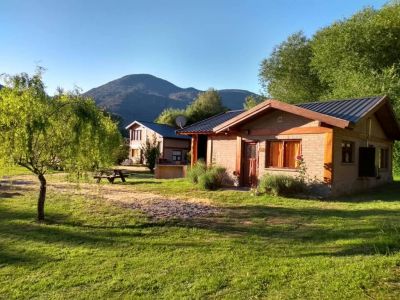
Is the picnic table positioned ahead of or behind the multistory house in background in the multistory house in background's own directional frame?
ahead

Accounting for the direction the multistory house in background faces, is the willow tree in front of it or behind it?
in front

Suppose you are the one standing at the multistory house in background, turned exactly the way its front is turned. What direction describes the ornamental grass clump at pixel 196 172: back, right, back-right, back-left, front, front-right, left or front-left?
front-left

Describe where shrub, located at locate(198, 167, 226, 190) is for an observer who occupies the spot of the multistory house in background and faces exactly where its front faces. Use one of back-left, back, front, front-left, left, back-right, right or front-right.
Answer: front-left

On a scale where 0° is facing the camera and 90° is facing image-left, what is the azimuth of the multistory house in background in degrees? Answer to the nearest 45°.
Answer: approximately 45°
